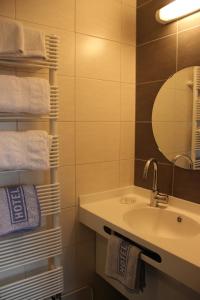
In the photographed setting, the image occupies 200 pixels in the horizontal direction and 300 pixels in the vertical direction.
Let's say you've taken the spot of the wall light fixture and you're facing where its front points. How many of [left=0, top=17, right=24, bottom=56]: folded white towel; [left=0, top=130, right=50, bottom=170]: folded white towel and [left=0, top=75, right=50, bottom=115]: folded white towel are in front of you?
3

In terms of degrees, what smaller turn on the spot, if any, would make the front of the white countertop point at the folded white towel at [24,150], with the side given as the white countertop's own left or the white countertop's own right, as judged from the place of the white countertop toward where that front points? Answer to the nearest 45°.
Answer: approximately 45° to the white countertop's own right

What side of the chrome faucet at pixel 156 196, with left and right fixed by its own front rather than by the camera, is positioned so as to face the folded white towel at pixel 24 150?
front

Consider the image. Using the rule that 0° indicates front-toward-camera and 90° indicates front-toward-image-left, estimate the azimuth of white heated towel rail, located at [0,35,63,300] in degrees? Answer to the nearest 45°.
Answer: approximately 315°

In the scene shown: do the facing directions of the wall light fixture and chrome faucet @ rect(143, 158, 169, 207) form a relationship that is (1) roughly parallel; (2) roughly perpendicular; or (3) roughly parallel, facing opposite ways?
roughly parallel

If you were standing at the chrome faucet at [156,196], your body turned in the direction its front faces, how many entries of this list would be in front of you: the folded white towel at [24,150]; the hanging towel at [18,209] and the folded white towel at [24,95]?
3

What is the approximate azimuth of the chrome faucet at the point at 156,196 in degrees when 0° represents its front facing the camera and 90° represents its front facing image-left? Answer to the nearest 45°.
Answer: approximately 45°

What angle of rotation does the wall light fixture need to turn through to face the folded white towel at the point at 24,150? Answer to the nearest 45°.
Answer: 0° — it already faces it

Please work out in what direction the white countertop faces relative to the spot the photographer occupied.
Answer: facing the viewer and to the left of the viewer
